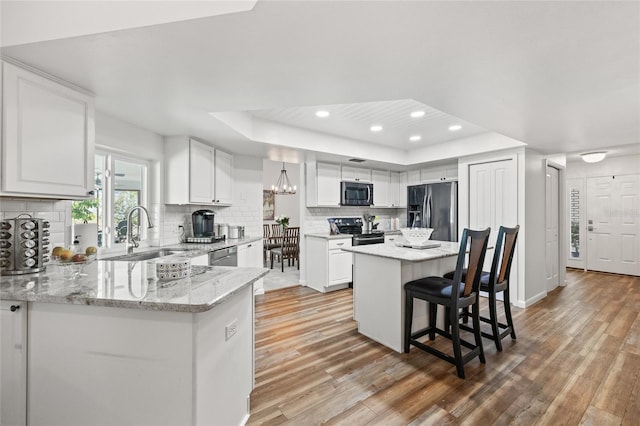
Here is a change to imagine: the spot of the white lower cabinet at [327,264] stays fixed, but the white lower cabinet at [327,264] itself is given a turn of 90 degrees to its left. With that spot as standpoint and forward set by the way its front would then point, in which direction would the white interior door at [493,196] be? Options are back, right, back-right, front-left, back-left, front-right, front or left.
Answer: front-right

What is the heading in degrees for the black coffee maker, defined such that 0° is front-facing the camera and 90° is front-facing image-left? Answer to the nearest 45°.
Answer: approximately 315°

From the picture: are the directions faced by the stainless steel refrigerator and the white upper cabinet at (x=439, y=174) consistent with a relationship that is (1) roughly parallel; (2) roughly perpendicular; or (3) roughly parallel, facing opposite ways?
roughly parallel

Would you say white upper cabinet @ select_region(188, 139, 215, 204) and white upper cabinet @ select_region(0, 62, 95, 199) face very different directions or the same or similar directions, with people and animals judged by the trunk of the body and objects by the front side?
same or similar directions

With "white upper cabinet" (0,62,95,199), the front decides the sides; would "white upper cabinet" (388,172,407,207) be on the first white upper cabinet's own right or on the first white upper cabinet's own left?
on the first white upper cabinet's own left

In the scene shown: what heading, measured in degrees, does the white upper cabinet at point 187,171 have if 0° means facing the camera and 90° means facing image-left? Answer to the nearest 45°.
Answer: approximately 315°

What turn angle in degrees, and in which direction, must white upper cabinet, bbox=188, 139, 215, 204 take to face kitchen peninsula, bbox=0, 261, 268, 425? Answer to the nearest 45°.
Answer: approximately 45° to its right

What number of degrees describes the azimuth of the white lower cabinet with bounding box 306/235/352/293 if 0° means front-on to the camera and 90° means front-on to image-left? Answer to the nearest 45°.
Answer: approximately 315°

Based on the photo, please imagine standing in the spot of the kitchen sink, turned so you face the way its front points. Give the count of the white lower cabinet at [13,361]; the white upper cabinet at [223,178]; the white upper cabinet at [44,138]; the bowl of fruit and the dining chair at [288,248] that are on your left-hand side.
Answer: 2

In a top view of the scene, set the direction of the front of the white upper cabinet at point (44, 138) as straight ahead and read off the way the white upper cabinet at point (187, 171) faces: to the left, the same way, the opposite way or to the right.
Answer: the same way

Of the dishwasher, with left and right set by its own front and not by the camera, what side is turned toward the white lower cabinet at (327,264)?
left

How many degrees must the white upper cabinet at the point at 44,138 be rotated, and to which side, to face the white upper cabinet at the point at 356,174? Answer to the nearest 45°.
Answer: approximately 45° to its left

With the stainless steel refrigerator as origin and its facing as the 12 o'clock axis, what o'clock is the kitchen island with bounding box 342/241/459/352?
The kitchen island is roughly at 11 o'clock from the stainless steel refrigerator.

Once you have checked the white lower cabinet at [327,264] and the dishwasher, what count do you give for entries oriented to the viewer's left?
0

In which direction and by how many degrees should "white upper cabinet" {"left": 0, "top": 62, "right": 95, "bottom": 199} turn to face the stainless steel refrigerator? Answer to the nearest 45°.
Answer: approximately 45° to its left
